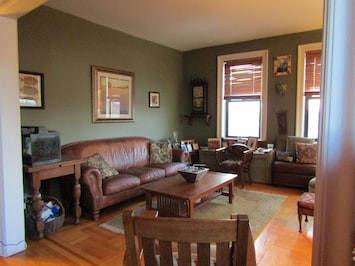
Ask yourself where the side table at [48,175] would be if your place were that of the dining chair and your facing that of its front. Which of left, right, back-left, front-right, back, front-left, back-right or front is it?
front-left

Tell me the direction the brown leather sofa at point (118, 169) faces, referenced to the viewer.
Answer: facing the viewer and to the right of the viewer

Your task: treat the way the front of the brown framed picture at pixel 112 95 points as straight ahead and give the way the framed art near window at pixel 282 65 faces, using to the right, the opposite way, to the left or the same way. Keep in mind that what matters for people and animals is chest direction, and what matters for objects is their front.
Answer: to the right

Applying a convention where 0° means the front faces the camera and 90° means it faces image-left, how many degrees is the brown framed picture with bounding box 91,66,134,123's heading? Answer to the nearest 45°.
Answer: approximately 315°

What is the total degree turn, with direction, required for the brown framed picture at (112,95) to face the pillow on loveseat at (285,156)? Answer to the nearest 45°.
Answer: approximately 45° to its left

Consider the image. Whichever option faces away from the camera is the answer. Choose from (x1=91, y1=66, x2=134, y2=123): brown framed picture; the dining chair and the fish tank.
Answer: the dining chair

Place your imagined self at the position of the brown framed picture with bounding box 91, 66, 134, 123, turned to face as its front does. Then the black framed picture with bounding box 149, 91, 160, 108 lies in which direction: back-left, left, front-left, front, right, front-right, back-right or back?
left

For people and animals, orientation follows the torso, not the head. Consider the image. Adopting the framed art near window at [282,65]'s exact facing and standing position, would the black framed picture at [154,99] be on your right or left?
on your right

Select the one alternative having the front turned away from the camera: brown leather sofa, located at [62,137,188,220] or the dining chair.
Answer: the dining chair

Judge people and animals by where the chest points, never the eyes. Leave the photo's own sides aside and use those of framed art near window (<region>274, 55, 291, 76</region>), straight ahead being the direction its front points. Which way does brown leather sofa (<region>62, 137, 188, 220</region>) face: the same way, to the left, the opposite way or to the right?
to the left

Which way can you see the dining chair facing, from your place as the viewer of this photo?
facing away from the viewer

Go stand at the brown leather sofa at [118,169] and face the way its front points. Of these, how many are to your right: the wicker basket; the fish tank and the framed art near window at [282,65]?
2

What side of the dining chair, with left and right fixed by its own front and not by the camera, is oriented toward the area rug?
front

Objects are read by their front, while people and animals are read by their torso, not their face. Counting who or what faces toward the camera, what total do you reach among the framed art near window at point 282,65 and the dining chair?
1

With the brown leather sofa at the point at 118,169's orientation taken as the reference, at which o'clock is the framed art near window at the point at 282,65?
The framed art near window is roughly at 10 o'clock from the brown leather sofa.

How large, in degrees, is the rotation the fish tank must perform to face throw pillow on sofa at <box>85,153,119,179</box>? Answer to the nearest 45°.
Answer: approximately 90° to its left
